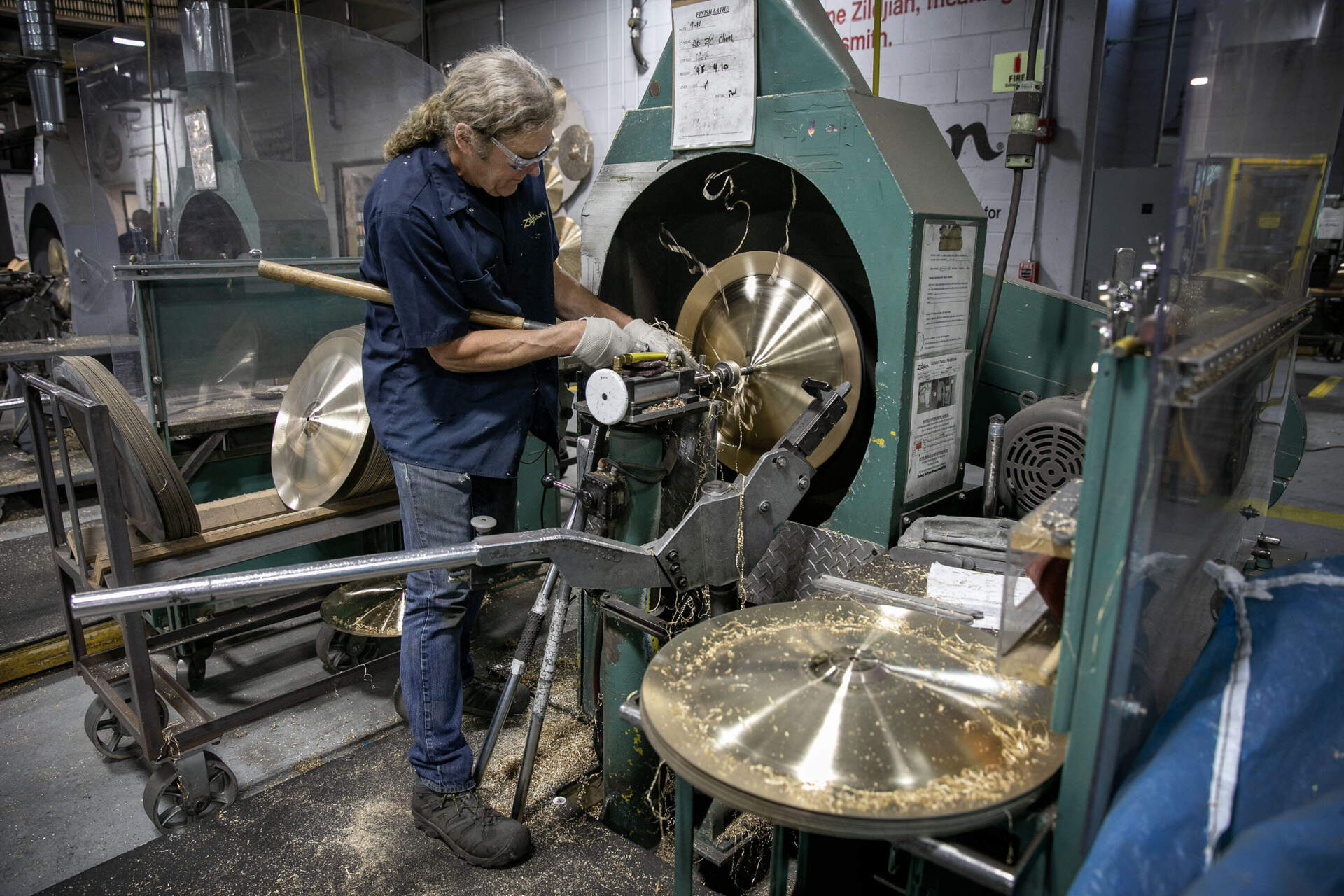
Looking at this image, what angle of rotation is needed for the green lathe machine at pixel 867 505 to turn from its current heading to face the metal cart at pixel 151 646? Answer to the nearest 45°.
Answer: approximately 45° to its right

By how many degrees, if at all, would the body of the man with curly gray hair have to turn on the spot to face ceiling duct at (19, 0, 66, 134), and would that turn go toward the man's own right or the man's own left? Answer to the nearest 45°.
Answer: approximately 180°

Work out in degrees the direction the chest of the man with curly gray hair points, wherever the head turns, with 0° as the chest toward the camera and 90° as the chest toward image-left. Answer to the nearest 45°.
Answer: approximately 315°

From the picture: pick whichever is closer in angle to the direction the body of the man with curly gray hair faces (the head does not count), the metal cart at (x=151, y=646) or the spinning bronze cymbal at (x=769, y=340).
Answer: the spinning bronze cymbal

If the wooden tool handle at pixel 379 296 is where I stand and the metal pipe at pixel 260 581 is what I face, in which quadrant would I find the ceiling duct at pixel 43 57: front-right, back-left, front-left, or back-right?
back-right

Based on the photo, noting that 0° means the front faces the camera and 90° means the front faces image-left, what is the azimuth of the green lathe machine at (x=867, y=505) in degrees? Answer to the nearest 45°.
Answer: approximately 45°
